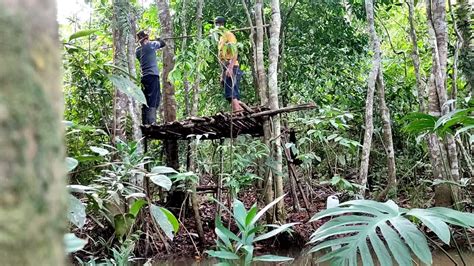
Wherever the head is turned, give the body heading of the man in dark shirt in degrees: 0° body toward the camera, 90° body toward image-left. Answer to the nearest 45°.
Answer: approximately 225°

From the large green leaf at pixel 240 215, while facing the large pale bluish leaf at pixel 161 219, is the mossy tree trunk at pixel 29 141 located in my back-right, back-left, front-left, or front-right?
front-left

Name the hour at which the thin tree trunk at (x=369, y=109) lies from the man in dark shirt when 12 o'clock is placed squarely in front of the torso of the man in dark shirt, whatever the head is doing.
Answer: The thin tree trunk is roughly at 2 o'clock from the man in dark shirt.

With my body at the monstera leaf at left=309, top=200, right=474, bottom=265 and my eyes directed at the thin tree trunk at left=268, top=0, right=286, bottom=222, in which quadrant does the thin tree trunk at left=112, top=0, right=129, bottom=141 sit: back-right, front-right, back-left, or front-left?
front-left

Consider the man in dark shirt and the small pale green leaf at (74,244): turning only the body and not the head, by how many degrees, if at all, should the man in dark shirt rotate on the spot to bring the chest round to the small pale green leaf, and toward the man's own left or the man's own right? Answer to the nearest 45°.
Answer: approximately 135° to the man's own right

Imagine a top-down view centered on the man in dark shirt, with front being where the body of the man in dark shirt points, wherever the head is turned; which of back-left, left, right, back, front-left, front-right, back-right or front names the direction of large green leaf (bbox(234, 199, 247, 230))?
back-right

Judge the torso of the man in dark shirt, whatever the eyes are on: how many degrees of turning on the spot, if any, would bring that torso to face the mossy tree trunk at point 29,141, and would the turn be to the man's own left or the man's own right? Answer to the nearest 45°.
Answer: approximately 135° to the man's own right

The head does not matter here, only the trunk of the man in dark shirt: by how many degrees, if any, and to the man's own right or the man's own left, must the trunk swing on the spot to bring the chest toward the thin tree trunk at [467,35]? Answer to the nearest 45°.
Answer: approximately 45° to the man's own right

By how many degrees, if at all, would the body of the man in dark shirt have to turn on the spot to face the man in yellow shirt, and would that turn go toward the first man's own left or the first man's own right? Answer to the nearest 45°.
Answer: approximately 90° to the first man's own right

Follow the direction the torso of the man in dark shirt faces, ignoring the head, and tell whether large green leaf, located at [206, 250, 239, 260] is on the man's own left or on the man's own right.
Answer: on the man's own right
